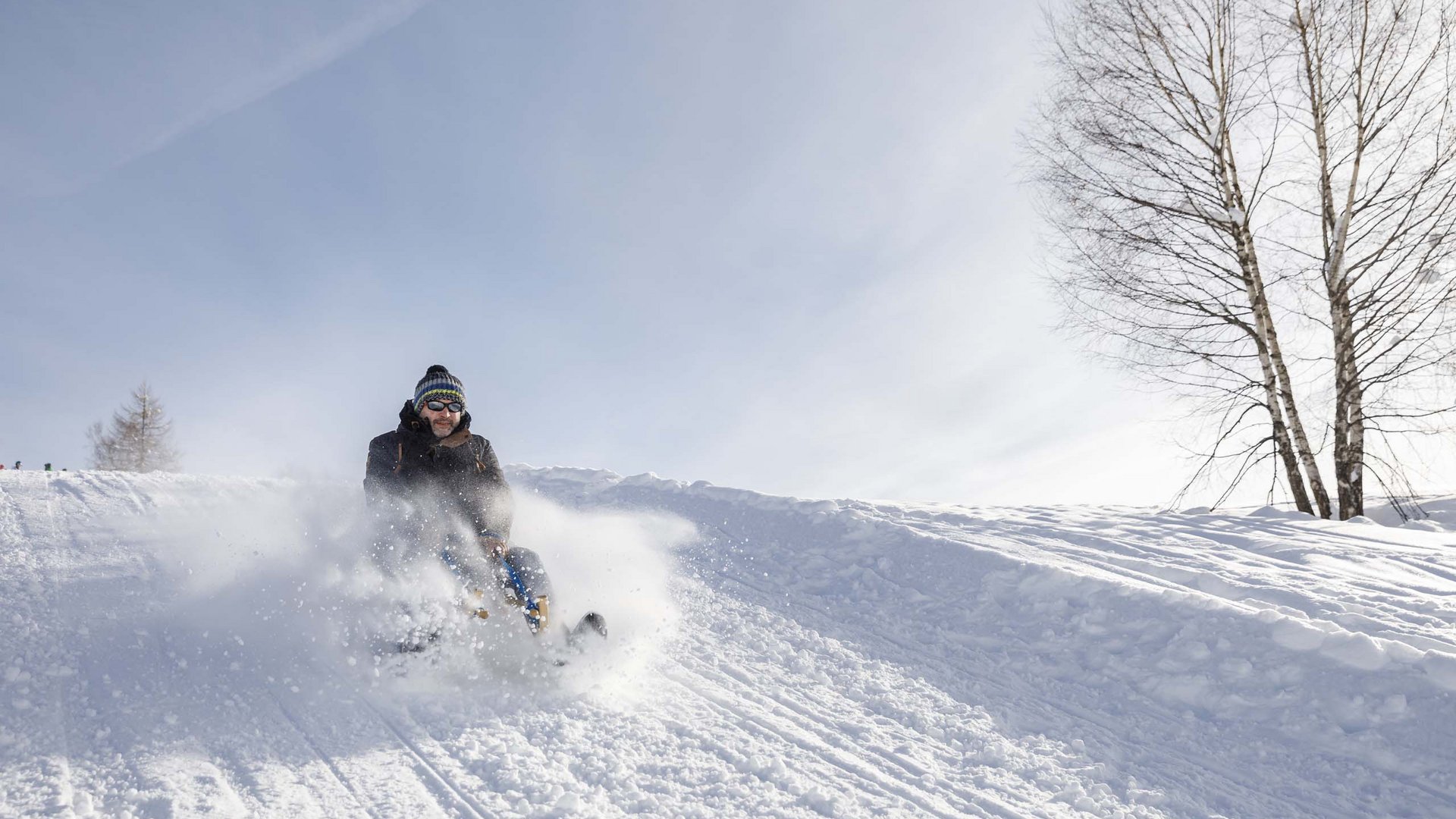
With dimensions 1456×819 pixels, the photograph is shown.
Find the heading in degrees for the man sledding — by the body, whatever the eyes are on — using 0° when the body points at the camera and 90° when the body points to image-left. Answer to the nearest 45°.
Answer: approximately 315°
